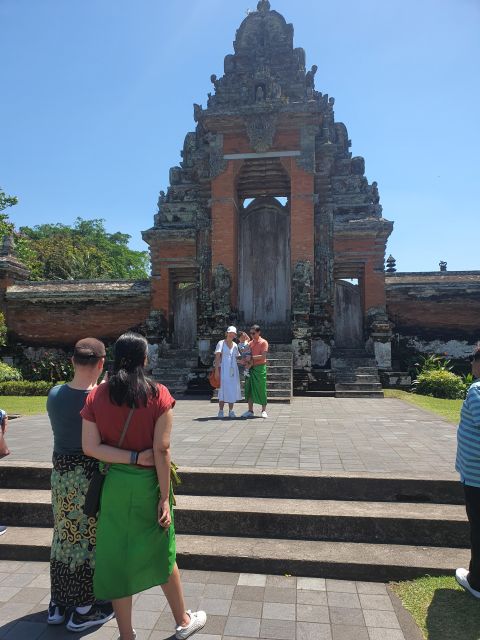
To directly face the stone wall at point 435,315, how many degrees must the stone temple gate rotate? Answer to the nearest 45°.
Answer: approximately 90° to its left

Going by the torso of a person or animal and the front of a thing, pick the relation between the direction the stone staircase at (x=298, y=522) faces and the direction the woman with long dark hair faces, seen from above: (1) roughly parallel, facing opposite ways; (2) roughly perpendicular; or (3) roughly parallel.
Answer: roughly parallel, facing opposite ways

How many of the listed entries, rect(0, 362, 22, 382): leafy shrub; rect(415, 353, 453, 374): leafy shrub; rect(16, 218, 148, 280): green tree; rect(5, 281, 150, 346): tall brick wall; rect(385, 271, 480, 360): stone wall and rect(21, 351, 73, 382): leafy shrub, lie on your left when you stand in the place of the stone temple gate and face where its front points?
2

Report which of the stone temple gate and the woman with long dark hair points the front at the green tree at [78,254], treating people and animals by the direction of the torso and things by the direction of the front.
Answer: the woman with long dark hair

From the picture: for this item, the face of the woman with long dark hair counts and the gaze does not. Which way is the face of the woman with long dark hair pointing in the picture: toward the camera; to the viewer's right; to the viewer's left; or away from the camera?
away from the camera

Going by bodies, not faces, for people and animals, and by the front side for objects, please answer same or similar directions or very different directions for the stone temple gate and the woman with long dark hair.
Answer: very different directions

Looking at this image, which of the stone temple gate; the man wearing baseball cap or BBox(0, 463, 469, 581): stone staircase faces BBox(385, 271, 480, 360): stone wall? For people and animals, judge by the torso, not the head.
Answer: the man wearing baseball cap

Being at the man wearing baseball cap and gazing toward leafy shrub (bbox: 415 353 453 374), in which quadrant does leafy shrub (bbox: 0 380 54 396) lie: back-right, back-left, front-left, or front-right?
front-left

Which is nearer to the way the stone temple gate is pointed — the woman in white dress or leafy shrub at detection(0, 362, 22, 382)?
the woman in white dress

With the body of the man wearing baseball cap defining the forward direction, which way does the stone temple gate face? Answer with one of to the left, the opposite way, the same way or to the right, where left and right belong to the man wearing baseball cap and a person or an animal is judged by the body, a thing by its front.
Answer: the opposite way

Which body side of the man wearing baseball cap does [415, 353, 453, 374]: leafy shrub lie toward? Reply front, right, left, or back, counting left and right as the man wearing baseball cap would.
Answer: front

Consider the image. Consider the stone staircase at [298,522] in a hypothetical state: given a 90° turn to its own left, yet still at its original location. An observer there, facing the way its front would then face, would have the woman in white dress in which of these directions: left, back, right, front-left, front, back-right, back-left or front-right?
left

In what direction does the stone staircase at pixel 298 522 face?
toward the camera

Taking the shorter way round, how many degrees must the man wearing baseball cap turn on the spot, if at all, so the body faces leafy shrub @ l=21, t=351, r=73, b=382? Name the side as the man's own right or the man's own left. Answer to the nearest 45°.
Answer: approximately 45° to the man's own left

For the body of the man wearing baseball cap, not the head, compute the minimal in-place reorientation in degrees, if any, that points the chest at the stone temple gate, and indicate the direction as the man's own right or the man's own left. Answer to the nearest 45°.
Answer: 0° — they already face it

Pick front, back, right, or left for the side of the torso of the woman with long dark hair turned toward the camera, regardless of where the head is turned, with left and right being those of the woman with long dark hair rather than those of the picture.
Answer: back

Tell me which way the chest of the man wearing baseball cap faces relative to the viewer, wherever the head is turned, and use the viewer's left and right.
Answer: facing away from the viewer and to the right of the viewer

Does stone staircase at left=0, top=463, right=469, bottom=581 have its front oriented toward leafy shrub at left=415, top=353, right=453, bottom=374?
no

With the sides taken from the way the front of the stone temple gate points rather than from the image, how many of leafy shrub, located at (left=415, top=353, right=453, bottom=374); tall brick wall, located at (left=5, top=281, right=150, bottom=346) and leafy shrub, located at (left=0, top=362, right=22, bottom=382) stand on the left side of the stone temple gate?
1

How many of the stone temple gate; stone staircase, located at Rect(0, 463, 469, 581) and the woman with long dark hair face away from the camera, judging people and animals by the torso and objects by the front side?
1

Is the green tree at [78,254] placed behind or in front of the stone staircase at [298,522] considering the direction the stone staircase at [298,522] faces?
behind
